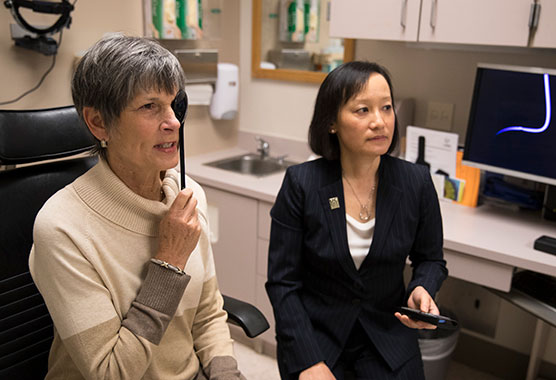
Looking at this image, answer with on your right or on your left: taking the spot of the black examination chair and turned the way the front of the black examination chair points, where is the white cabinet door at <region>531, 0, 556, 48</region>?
on your left

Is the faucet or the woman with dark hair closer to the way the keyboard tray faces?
the woman with dark hair

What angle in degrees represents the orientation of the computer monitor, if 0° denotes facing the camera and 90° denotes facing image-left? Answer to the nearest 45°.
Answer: approximately 45°

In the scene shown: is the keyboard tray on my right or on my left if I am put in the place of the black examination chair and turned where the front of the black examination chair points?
on my left

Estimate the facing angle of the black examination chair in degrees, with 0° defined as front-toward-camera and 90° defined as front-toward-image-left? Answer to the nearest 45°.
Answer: approximately 315°

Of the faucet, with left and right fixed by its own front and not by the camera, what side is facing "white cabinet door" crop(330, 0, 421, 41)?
left

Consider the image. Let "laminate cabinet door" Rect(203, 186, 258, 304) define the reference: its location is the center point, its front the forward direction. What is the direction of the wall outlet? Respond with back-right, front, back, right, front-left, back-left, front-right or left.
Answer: back-left

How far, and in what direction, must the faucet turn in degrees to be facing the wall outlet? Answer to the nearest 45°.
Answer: approximately 90° to its left

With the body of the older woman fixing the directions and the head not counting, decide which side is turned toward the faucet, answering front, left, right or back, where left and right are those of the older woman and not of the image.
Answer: left
